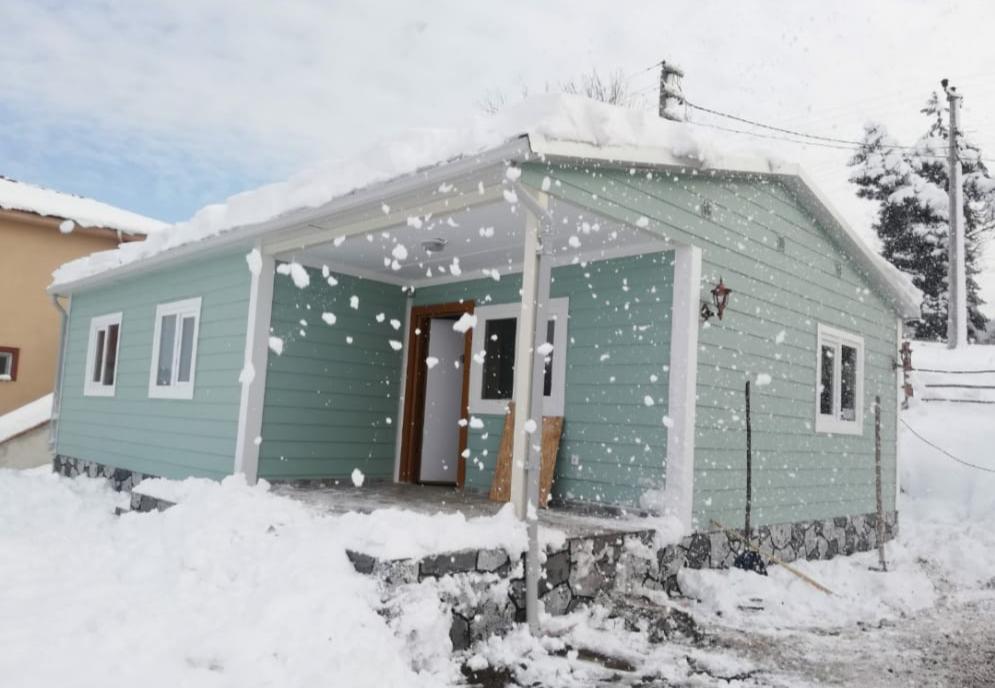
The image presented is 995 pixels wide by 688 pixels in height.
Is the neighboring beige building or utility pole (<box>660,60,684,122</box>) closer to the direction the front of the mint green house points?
the neighboring beige building

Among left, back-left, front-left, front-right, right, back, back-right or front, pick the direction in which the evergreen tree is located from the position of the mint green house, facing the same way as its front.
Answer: back

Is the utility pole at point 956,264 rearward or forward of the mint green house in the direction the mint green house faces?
rearward

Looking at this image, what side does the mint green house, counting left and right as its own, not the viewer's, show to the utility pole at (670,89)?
back

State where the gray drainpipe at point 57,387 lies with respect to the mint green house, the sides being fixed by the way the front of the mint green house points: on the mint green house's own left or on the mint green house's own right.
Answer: on the mint green house's own right

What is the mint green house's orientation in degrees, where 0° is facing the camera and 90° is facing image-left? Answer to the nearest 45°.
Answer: approximately 45°

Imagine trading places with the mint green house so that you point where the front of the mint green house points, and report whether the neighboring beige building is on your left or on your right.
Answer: on your right

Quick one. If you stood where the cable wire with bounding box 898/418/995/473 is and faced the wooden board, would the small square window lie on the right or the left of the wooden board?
right

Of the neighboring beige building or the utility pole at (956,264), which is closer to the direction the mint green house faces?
the neighboring beige building

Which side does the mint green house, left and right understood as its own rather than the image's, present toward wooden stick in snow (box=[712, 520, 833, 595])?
left
